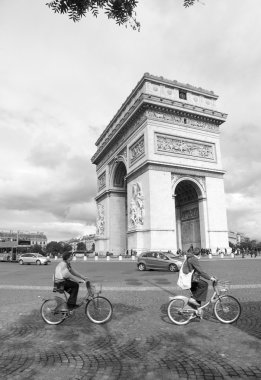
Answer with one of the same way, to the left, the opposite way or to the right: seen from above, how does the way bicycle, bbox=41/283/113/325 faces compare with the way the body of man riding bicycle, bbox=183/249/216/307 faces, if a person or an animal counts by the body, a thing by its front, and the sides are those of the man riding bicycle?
the same way

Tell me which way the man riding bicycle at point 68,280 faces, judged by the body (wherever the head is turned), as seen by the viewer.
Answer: to the viewer's right

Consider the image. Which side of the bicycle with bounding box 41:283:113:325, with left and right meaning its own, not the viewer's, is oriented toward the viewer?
right

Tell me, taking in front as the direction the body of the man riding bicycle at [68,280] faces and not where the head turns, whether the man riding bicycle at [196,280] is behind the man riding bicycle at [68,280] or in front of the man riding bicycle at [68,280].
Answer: in front

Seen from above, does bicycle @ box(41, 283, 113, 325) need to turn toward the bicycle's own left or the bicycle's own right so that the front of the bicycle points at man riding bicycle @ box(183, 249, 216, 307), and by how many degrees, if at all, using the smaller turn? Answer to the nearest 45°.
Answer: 0° — it already faces them

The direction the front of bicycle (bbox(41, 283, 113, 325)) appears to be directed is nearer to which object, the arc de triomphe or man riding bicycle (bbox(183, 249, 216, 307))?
the man riding bicycle

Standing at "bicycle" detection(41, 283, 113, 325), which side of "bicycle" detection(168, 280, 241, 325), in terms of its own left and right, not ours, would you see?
back

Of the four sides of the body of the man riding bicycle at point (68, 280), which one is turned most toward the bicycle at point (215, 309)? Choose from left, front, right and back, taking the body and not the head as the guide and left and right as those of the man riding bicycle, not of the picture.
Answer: front

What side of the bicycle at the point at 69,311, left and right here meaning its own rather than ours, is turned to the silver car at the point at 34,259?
left

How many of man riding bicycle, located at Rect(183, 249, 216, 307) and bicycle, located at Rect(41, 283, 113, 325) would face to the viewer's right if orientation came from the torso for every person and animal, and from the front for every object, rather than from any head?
2

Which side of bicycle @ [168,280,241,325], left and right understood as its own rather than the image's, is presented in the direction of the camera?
right

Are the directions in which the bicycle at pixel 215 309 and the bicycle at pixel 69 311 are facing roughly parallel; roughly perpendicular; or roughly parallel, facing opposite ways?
roughly parallel

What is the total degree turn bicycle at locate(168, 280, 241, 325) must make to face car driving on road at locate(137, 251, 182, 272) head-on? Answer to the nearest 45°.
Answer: approximately 90° to its left

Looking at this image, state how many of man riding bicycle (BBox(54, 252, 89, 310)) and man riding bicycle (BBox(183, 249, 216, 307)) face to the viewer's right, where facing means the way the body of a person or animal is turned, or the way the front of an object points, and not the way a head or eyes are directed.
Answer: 2

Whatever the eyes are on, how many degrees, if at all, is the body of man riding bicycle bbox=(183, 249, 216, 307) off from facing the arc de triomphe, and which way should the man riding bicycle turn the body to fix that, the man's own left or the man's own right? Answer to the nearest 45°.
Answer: approximately 90° to the man's own left

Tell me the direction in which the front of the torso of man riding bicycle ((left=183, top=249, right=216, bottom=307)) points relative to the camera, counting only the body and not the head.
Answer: to the viewer's right

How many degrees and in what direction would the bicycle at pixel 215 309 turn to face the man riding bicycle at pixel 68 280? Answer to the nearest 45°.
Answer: approximately 180°
